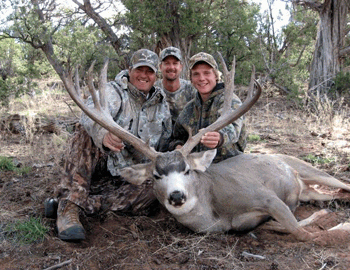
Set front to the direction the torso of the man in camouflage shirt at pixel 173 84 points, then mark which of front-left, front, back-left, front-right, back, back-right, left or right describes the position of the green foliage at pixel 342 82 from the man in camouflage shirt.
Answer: back-left

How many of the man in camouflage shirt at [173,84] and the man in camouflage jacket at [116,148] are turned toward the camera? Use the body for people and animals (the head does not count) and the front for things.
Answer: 2

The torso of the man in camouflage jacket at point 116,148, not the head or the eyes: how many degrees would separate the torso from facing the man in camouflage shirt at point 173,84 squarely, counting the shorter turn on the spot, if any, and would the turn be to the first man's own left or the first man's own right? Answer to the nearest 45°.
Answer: approximately 135° to the first man's own left

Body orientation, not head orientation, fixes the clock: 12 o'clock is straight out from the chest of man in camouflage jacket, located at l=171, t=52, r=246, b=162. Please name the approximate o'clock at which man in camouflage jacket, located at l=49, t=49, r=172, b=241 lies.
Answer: man in camouflage jacket, located at l=49, t=49, r=172, b=241 is roughly at 1 o'clock from man in camouflage jacket, located at l=171, t=52, r=246, b=162.

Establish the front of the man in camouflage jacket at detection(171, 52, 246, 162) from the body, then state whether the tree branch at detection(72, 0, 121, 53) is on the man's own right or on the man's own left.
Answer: on the man's own right

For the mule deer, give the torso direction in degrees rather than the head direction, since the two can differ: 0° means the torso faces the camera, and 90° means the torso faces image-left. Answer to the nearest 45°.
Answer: approximately 45°

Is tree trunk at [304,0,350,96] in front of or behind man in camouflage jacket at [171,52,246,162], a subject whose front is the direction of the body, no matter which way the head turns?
behind

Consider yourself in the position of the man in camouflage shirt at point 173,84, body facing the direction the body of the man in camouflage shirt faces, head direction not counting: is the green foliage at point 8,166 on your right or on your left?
on your right

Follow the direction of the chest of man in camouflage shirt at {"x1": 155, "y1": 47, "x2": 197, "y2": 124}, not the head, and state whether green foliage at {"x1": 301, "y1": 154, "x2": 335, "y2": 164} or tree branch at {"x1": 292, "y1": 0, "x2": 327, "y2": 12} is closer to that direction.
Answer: the green foliage

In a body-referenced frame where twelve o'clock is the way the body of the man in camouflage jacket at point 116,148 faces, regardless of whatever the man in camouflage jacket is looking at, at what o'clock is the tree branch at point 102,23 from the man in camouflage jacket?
The tree branch is roughly at 6 o'clock from the man in camouflage jacket.

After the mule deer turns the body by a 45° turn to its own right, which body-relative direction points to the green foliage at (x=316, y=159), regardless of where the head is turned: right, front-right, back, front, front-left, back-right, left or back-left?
back-right

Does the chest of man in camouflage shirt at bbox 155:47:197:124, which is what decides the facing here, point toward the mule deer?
yes

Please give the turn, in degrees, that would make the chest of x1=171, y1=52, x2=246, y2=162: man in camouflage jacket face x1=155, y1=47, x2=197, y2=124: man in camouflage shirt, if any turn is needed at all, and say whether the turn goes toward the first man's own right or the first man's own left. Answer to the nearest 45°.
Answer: approximately 90° to the first man's own right
